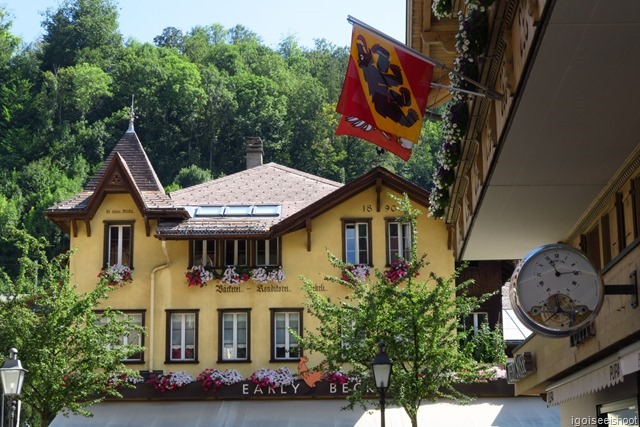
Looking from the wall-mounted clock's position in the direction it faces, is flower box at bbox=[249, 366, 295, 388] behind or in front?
behind

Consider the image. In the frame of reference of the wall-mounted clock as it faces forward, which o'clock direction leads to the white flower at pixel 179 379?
The white flower is roughly at 5 o'clock from the wall-mounted clock.

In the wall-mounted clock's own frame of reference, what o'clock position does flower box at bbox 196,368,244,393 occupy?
The flower box is roughly at 5 o'clock from the wall-mounted clock.

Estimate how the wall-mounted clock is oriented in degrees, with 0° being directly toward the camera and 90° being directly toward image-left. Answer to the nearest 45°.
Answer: approximately 0°

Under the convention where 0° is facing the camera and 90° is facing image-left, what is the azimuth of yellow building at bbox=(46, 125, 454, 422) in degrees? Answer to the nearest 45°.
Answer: approximately 0°

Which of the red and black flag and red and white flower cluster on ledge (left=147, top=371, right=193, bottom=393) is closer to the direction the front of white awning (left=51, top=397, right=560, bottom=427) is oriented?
the red and black flag

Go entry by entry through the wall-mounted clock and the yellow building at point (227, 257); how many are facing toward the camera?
2

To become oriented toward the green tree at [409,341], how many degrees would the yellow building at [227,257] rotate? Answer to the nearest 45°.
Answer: approximately 45° to its left

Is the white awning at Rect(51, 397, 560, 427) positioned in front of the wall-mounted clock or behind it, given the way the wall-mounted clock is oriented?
behind
